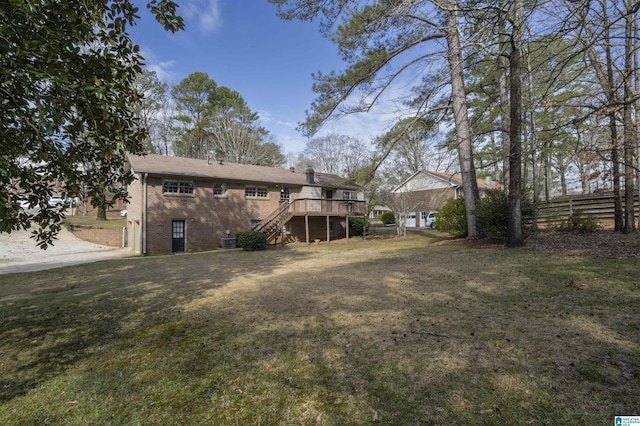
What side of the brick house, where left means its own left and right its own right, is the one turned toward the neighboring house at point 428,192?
right

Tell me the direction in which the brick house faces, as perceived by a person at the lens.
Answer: facing away from the viewer and to the left of the viewer

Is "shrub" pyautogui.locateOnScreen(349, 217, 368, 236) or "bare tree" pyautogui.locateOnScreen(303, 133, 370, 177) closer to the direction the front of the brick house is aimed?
the bare tree

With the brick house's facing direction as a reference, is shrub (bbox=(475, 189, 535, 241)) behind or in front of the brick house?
behind

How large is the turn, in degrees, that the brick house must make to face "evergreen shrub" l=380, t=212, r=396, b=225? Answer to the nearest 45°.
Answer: approximately 90° to its right

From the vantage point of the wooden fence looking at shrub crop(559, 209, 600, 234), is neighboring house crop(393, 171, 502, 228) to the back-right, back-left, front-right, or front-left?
back-right

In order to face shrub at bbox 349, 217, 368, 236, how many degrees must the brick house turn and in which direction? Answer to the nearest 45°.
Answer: approximately 135° to its right

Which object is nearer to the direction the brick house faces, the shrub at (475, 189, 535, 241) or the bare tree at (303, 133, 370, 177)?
the bare tree

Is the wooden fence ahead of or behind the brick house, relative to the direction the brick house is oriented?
behind
